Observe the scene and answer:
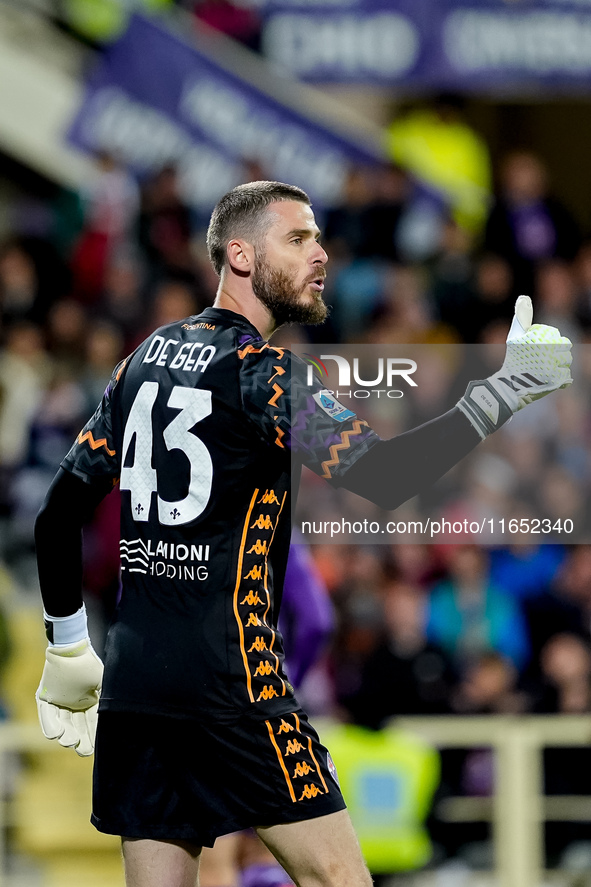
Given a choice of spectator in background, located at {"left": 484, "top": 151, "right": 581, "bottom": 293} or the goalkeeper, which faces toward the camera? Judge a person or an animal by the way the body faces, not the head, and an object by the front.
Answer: the spectator in background

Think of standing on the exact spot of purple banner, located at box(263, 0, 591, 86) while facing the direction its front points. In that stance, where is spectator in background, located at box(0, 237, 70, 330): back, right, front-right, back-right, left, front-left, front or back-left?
right

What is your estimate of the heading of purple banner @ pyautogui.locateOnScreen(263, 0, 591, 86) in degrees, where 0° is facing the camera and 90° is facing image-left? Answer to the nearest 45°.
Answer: approximately 0°

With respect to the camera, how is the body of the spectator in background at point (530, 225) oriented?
toward the camera

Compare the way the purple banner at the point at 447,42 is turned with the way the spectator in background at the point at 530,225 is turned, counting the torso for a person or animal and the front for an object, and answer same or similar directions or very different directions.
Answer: same or similar directions

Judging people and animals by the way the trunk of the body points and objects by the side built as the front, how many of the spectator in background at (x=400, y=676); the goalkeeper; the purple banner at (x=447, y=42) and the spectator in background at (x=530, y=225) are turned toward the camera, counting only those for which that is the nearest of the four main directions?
3

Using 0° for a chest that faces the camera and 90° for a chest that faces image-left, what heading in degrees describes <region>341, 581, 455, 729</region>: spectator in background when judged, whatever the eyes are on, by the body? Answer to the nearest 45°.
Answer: approximately 0°

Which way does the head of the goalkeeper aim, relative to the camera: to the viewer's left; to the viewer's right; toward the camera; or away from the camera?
to the viewer's right

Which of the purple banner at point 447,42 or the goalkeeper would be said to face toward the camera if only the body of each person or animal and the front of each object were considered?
the purple banner

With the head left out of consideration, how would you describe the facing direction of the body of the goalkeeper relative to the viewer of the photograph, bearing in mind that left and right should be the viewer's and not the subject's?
facing away from the viewer and to the right of the viewer

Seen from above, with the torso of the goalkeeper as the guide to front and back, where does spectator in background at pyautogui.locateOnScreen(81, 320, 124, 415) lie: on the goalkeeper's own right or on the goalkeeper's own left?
on the goalkeeper's own left

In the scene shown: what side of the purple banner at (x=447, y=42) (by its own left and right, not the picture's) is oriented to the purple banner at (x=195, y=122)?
right
